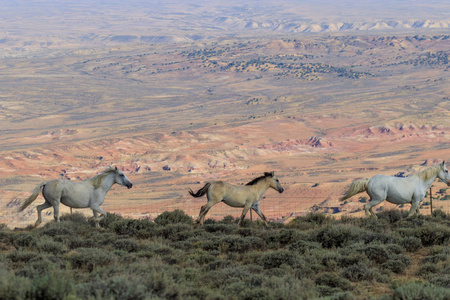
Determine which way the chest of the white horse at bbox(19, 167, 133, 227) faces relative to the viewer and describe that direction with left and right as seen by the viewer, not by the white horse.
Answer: facing to the right of the viewer

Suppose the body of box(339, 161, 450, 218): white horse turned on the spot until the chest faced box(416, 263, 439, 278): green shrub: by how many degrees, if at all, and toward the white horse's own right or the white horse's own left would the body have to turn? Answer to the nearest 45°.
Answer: approximately 90° to the white horse's own right

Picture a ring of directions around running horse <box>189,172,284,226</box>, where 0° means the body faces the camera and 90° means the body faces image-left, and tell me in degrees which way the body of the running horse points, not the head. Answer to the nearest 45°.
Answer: approximately 270°

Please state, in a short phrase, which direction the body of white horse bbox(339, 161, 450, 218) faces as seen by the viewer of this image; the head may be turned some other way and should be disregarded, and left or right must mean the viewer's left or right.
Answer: facing to the right of the viewer

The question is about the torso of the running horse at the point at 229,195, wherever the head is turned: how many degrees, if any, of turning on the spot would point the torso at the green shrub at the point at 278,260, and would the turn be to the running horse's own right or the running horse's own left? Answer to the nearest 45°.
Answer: approximately 90° to the running horse's own right

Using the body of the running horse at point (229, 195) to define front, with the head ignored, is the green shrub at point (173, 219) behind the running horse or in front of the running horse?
behind
